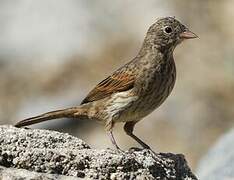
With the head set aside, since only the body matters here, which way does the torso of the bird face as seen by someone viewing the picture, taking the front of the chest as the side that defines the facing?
to the viewer's right

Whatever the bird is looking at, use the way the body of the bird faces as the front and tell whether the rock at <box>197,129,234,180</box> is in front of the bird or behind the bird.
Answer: in front
